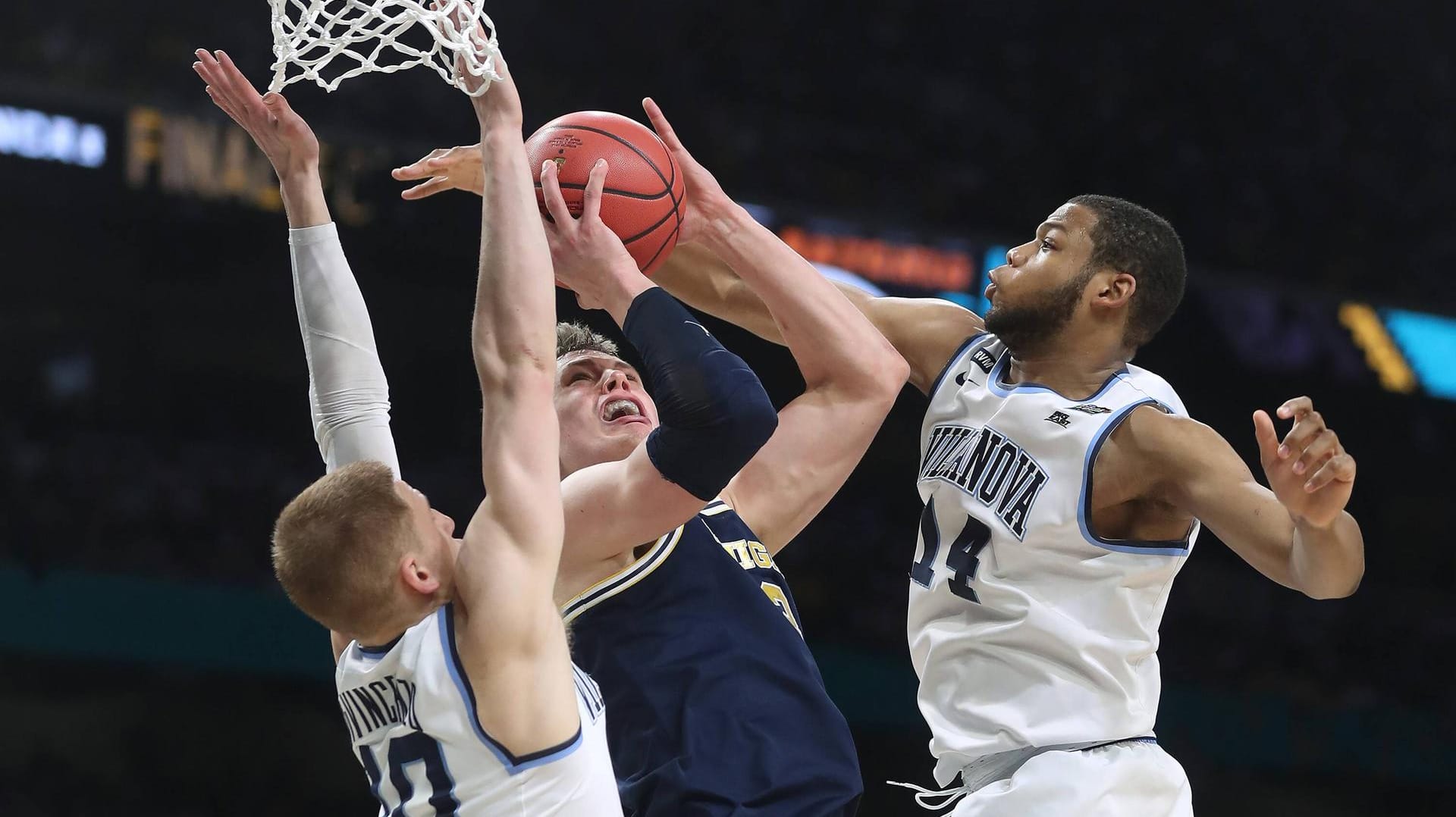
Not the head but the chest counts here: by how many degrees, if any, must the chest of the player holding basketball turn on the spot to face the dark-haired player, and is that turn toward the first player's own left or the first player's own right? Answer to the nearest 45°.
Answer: approximately 45° to the first player's own left

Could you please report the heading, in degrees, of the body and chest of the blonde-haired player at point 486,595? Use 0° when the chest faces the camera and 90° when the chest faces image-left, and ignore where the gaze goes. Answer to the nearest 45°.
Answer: approximately 225°

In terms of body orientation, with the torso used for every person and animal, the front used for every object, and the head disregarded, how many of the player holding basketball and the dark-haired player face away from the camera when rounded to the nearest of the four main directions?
0

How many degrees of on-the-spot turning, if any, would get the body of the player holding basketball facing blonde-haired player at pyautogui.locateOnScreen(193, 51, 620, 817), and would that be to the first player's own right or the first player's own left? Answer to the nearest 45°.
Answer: approximately 90° to the first player's own right

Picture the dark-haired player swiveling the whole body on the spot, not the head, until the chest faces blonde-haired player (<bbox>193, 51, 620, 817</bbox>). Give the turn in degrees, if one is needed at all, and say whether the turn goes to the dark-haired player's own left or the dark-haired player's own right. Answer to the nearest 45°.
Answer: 0° — they already face them

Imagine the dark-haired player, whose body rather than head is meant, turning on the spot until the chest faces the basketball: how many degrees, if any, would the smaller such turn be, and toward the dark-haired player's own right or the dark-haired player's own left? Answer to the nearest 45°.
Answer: approximately 45° to the dark-haired player's own right

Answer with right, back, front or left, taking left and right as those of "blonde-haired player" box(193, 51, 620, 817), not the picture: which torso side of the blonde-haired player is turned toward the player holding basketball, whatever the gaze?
front

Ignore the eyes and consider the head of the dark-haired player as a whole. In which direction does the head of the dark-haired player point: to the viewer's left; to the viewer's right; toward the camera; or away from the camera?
to the viewer's left

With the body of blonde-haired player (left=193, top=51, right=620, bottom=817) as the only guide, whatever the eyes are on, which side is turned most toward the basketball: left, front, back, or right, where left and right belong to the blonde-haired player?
front

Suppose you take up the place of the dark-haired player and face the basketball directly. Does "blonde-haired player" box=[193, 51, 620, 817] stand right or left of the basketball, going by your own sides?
left

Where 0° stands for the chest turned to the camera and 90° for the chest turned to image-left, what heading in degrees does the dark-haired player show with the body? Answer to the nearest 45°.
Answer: approximately 45°

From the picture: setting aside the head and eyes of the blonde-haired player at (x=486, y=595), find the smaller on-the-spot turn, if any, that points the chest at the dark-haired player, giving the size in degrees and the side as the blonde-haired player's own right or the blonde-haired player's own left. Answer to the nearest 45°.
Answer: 0° — they already face them

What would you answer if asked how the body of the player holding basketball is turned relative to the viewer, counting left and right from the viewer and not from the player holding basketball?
facing the viewer and to the right of the viewer

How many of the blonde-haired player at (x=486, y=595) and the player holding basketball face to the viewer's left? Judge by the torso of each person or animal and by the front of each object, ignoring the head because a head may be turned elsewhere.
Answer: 0
